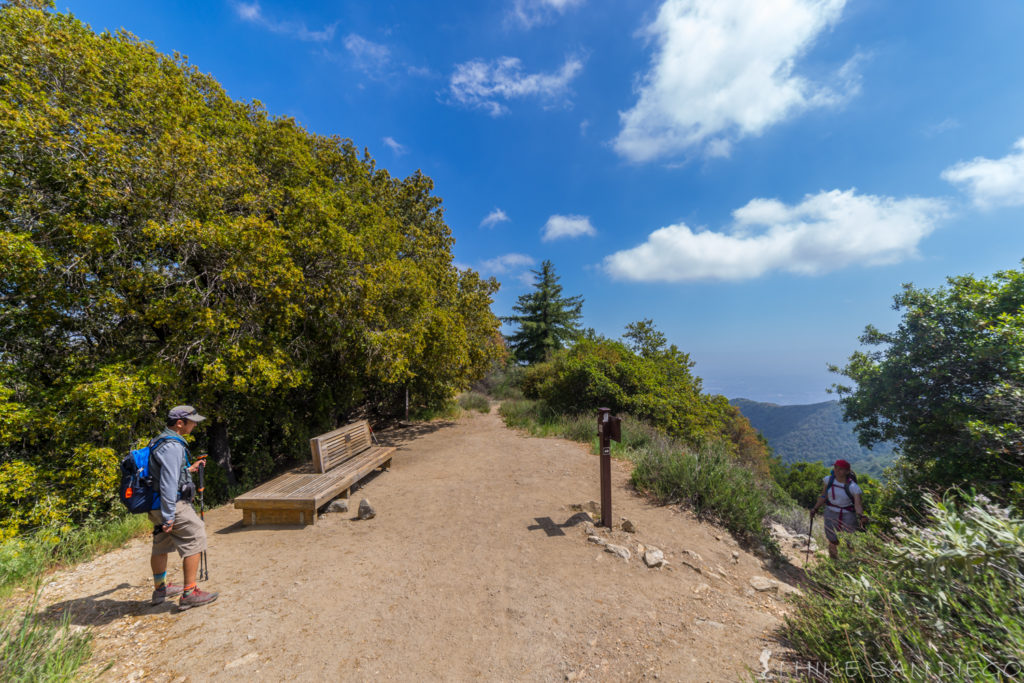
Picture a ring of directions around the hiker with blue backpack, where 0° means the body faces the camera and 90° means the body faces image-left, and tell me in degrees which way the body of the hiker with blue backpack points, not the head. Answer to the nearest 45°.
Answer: approximately 270°

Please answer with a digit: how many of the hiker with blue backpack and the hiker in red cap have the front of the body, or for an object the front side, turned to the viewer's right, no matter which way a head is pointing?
1

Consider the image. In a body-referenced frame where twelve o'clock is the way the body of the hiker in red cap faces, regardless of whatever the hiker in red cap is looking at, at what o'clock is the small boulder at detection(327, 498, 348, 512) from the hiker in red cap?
The small boulder is roughly at 2 o'clock from the hiker in red cap.

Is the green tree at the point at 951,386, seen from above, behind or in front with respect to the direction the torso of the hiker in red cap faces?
behind

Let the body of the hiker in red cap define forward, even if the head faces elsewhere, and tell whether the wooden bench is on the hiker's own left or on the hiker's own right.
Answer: on the hiker's own right

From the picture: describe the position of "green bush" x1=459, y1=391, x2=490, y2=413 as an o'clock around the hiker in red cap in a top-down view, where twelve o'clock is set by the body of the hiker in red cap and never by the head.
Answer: The green bush is roughly at 4 o'clock from the hiker in red cap.

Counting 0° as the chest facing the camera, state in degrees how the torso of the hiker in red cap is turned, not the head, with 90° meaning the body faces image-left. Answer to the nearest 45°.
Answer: approximately 0°

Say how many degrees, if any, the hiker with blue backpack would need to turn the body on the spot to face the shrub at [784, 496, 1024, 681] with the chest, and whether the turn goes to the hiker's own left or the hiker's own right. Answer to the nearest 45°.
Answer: approximately 45° to the hiker's own right

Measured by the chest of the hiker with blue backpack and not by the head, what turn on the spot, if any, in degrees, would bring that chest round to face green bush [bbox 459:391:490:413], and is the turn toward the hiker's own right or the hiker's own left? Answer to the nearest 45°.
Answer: approximately 45° to the hiker's own left
